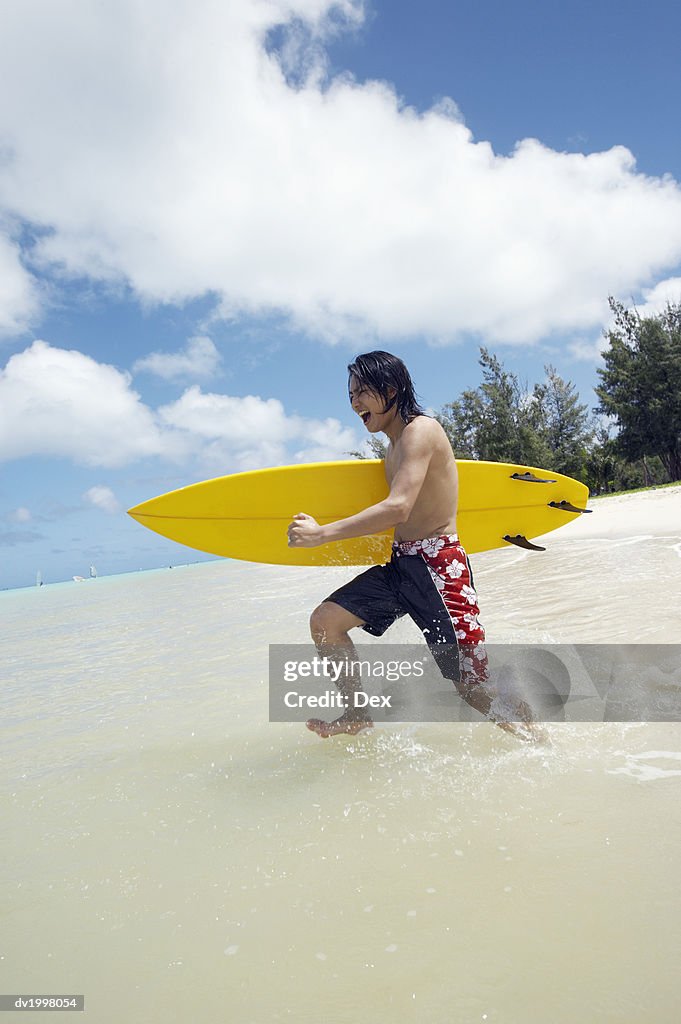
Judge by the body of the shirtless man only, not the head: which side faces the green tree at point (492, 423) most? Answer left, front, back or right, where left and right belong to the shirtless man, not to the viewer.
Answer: right

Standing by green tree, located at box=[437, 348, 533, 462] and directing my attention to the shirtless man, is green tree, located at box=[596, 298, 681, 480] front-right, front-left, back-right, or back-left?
front-left

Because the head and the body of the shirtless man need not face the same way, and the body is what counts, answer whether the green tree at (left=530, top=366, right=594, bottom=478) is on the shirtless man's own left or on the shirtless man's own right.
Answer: on the shirtless man's own right

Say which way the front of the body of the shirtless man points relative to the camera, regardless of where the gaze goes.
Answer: to the viewer's left

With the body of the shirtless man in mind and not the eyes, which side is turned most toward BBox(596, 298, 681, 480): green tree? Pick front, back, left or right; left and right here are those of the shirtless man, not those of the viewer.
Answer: right

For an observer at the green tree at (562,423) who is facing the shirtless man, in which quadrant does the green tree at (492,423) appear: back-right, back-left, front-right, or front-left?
front-right
